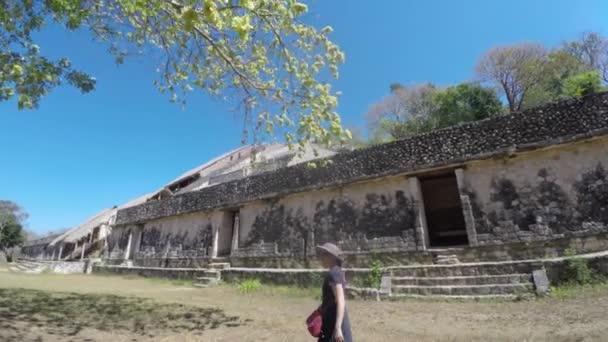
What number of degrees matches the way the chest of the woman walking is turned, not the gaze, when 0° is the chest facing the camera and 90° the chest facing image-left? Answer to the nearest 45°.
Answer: approximately 90°

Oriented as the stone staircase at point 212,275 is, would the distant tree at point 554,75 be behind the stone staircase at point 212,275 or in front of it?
behind

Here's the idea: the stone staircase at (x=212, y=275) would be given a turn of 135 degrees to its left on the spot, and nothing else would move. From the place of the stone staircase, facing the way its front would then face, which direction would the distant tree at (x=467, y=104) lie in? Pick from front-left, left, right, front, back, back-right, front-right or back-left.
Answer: front

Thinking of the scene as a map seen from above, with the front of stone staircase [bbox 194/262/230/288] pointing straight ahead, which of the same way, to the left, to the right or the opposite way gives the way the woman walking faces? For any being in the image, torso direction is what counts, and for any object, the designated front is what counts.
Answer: to the right

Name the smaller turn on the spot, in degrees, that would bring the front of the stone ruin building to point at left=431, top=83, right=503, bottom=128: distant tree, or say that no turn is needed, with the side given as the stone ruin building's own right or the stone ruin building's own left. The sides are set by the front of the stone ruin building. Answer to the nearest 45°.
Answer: approximately 180°

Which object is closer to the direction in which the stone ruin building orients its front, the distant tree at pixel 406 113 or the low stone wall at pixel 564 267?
the low stone wall

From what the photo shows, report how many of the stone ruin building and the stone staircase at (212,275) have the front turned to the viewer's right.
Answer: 0

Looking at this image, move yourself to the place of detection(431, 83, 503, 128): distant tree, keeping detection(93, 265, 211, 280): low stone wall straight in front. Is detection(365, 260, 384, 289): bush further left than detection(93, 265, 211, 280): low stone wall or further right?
left

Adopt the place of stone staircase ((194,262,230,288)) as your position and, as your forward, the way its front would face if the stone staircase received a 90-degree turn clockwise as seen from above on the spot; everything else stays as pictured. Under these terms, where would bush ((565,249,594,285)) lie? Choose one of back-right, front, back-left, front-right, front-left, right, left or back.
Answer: back

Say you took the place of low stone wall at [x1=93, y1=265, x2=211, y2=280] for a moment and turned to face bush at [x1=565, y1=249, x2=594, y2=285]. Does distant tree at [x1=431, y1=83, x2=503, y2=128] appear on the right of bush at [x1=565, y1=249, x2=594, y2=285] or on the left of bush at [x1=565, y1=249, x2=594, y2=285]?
left

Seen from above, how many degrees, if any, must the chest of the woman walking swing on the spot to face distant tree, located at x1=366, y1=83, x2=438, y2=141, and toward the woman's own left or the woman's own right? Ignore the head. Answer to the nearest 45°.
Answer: approximately 90° to the woman's own right

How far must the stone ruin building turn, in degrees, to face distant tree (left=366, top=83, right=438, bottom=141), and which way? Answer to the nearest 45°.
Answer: approximately 135° to its right
